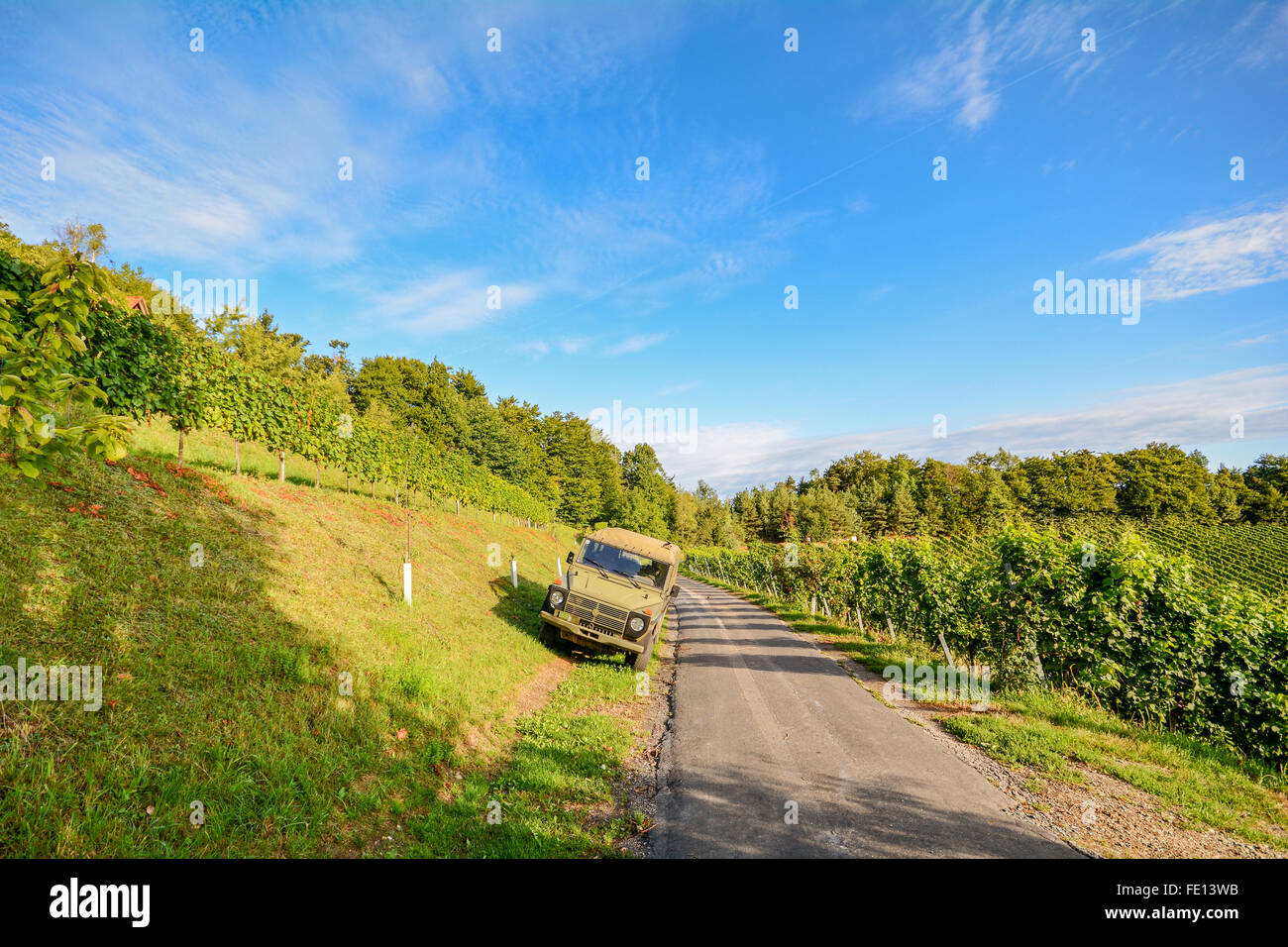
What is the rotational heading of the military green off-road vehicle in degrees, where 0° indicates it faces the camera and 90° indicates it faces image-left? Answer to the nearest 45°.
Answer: approximately 0°
